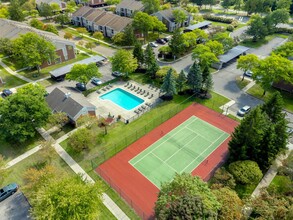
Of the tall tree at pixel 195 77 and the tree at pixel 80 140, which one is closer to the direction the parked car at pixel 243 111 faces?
the tree

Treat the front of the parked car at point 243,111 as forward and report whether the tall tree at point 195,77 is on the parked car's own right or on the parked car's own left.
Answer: on the parked car's own right

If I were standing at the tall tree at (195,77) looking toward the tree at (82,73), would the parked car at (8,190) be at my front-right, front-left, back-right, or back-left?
front-left

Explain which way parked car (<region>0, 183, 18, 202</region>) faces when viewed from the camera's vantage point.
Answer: facing away from the viewer and to the right of the viewer

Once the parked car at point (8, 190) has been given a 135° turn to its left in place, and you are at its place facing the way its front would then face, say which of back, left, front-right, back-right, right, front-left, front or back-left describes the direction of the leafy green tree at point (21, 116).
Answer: back-right

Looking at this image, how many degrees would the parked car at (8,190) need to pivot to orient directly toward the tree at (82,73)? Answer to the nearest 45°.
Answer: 0° — it already faces it

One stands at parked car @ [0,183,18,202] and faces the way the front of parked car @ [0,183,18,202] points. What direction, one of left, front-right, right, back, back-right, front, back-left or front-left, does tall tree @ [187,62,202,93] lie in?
front-right

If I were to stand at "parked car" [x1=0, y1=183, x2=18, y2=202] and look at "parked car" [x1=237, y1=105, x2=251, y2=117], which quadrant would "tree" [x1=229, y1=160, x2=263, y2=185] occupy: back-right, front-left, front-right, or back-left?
front-right

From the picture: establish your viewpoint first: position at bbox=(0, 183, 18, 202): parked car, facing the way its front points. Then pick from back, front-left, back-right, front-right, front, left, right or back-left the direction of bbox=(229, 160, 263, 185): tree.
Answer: right

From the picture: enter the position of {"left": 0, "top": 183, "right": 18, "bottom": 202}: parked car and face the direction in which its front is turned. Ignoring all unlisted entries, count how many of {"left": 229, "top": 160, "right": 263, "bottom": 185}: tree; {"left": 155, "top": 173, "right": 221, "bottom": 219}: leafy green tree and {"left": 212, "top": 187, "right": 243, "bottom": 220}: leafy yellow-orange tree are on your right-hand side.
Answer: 3

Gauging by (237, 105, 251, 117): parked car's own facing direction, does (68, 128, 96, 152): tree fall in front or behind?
in front

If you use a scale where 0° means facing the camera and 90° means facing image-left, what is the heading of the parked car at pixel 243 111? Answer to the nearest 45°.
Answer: approximately 45°

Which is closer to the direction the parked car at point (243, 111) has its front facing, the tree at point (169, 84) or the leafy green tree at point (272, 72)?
the tree

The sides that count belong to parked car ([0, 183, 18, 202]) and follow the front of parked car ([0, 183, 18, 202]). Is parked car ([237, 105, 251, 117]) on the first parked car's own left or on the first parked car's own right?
on the first parked car's own right
